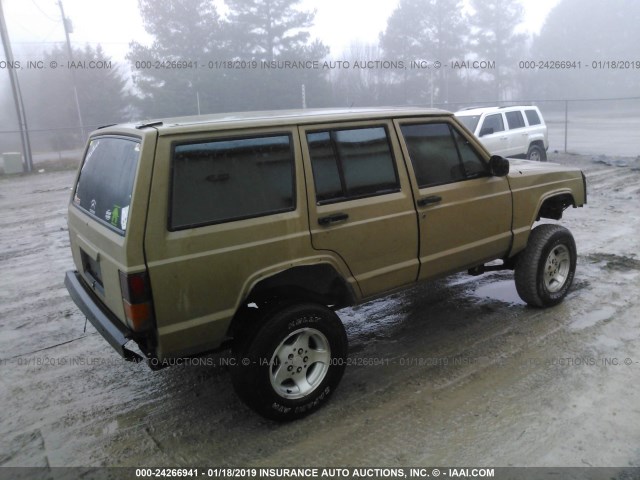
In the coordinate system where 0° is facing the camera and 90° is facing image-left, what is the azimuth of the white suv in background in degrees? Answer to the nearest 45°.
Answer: approximately 45°

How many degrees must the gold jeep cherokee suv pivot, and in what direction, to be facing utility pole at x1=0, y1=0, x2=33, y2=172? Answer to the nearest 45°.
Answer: approximately 90° to its left

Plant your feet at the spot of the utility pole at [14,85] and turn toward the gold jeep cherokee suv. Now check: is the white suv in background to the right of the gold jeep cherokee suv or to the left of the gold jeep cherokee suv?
left

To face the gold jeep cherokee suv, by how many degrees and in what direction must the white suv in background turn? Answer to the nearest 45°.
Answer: approximately 45° to its left

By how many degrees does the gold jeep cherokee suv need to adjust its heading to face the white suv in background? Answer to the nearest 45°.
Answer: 0° — it already faces it

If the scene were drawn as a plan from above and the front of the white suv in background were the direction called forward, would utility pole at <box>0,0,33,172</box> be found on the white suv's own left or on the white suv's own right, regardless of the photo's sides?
on the white suv's own right

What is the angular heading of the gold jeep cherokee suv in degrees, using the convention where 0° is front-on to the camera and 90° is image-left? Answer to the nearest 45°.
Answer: approximately 225°

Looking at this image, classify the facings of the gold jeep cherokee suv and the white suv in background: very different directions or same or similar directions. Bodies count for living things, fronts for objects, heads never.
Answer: very different directions

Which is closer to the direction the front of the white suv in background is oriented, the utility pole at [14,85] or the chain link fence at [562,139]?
the utility pole

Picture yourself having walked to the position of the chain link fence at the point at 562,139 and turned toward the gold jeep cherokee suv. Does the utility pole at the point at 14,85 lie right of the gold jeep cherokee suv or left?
right

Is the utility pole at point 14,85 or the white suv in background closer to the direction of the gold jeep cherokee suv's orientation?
the white suv in background
